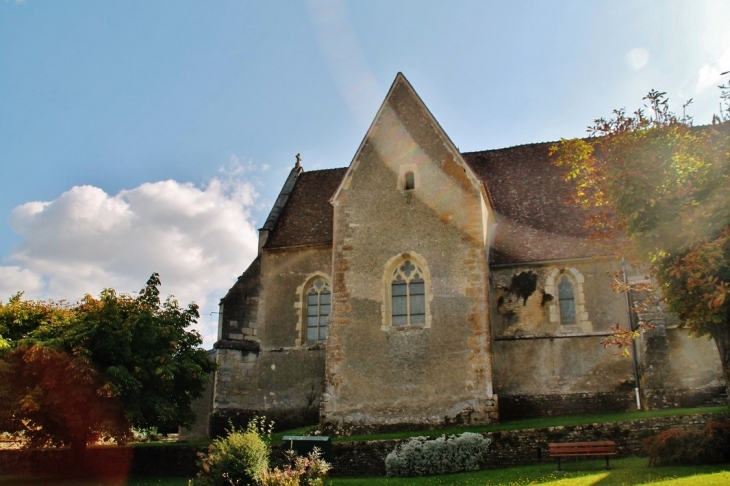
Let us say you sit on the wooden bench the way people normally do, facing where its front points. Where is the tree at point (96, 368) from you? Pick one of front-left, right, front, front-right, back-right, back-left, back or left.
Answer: right

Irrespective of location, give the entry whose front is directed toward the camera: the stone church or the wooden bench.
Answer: the wooden bench

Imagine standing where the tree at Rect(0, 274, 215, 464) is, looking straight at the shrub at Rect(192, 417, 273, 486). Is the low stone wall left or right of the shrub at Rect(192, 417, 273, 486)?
left

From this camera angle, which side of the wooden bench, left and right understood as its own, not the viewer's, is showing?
front

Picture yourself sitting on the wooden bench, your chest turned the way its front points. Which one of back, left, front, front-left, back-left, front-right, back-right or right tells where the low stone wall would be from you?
back

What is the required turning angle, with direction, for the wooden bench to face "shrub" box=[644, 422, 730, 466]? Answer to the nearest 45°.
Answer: approximately 90° to its left

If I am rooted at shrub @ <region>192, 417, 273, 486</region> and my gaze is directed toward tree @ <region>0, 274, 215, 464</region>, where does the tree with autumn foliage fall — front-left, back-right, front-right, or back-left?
back-right
